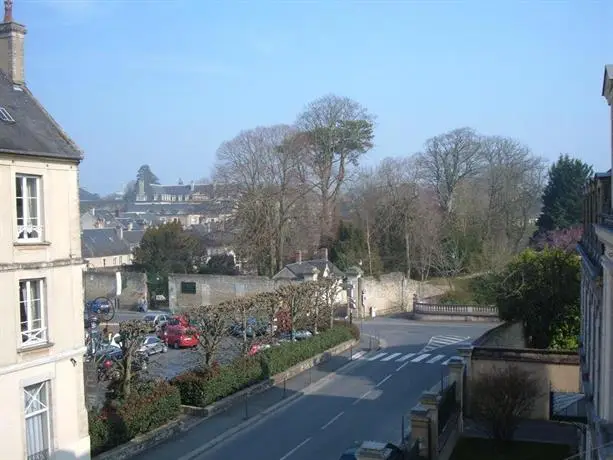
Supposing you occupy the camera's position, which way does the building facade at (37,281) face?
facing the viewer and to the right of the viewer

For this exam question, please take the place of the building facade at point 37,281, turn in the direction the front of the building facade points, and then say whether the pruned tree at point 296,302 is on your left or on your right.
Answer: on your left

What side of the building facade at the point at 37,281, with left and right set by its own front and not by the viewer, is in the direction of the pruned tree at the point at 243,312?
left

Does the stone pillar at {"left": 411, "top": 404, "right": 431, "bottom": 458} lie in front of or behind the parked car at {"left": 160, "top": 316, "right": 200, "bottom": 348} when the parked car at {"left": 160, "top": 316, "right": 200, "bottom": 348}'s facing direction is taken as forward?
in front

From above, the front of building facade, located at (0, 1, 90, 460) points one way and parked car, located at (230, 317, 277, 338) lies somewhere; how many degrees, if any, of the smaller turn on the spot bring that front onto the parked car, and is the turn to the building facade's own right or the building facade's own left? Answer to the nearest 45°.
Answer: approximately 90° to the building facade's own left

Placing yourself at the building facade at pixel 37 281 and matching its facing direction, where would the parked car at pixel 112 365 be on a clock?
The parked car is roughly at 8 o'clock from the building facade.

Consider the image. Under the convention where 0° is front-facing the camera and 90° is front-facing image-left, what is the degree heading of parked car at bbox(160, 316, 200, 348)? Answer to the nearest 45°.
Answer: approximately 315°

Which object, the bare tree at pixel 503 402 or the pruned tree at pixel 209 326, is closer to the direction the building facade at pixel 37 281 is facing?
the bare tree
